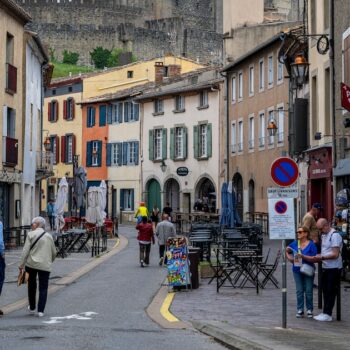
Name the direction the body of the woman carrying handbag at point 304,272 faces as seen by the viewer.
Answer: toward the camera

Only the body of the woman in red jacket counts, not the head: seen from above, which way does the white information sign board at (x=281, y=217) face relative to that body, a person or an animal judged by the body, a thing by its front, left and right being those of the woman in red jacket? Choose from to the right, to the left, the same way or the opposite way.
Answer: the opposite way

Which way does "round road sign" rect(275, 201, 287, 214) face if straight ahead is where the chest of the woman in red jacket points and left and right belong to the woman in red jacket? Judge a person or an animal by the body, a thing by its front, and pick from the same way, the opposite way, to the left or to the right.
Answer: the opposite way

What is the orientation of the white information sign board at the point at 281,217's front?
toward the camera

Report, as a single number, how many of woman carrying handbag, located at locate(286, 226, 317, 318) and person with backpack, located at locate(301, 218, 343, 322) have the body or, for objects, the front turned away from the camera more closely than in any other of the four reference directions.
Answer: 0

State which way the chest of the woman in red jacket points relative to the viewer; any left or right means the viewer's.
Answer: facing away from the viewer

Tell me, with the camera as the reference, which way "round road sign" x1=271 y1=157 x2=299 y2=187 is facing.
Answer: facing the viewer

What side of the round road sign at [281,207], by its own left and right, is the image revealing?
front

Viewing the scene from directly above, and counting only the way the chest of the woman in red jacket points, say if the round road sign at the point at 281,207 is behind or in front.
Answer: behind
